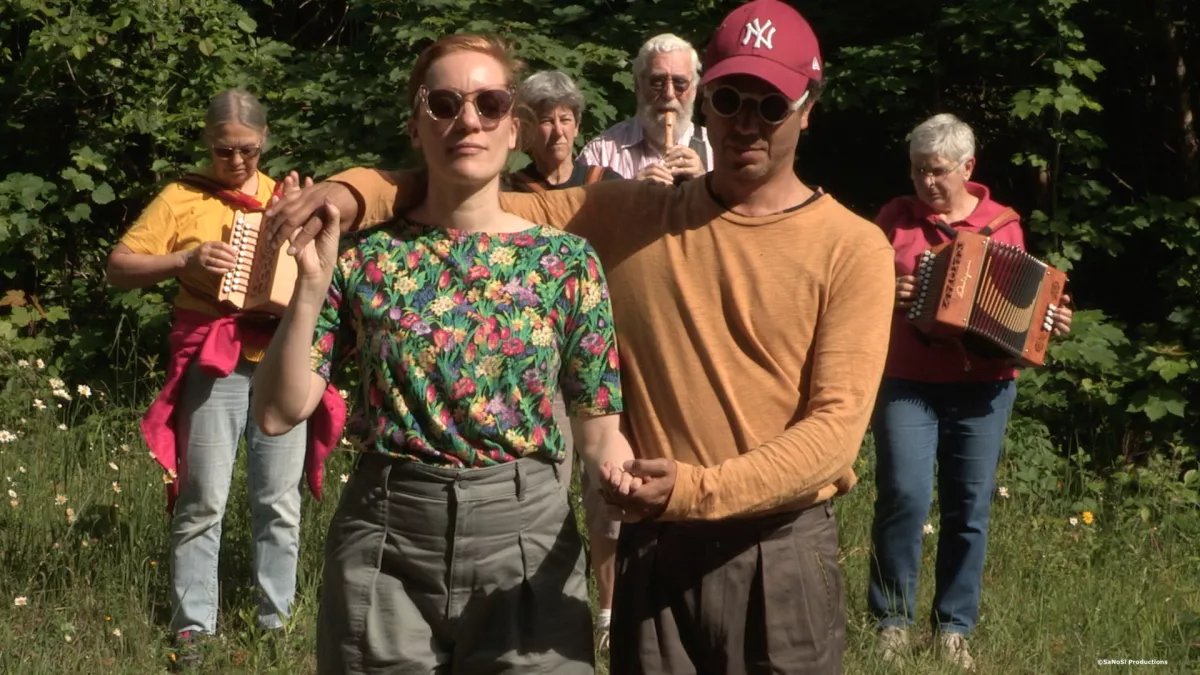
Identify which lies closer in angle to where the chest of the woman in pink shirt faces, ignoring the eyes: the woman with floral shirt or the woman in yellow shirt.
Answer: the woman with floral shirt

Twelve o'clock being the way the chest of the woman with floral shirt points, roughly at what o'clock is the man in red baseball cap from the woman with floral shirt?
The man in red baseball cap is roughly at 9 o'clock from the woman with floral shirt.

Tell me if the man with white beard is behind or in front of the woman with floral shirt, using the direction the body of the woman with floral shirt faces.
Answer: behind

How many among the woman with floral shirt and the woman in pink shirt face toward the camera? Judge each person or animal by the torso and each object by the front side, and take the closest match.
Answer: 2

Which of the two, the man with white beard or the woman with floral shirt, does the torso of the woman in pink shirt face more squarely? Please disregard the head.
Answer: the woman with floral shirt

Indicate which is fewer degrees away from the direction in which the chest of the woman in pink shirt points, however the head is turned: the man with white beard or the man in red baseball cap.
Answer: the man in red baseball cap

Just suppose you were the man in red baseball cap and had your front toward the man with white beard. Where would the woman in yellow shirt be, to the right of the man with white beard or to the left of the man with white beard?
left

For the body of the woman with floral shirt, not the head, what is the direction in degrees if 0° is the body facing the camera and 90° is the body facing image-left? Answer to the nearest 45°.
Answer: approximately 0°

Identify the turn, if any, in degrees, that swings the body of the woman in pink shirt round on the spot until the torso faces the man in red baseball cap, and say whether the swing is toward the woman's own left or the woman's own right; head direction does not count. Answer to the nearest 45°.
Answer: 0° — they already face them

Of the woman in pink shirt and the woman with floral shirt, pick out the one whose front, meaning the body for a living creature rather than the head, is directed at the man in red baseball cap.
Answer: the woman in pink shirt

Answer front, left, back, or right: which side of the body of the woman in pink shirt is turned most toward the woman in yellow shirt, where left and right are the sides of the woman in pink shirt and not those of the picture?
right

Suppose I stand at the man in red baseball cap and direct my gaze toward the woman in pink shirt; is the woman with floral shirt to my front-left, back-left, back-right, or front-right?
back-left
